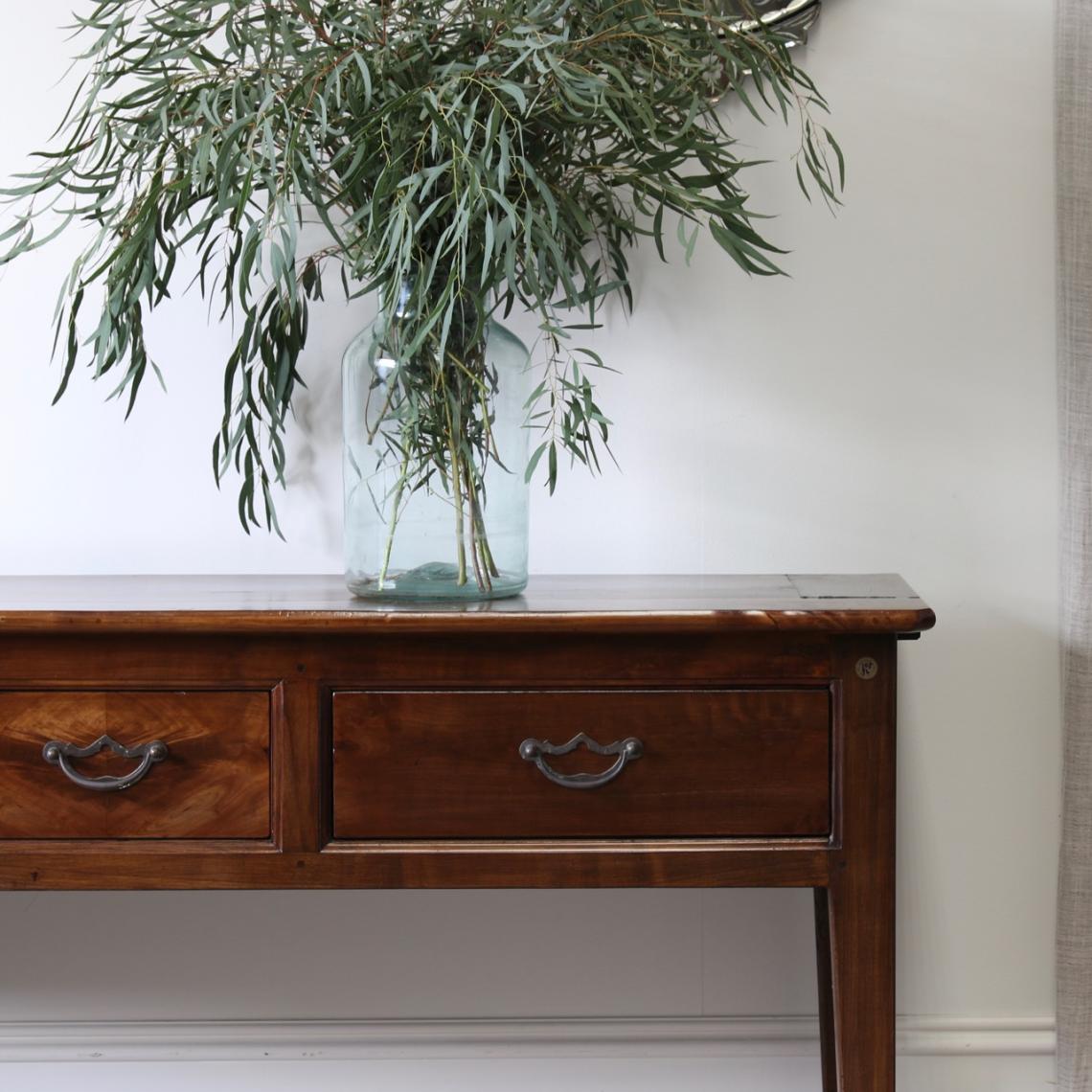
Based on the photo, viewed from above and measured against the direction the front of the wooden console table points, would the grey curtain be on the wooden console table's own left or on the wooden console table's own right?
on the wooden console table's own left

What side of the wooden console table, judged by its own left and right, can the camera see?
front
